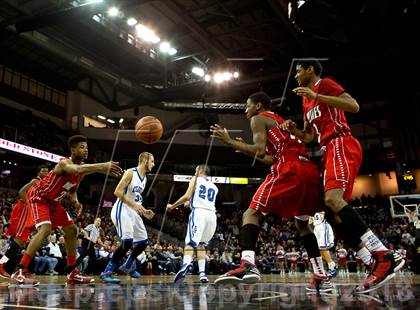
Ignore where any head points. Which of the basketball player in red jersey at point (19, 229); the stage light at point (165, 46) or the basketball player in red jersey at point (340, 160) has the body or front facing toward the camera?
the stage light

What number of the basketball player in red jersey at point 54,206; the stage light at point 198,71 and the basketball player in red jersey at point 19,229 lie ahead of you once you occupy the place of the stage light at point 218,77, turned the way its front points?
2

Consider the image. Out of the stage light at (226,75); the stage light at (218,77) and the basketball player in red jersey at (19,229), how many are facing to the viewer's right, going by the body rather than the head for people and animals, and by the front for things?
1

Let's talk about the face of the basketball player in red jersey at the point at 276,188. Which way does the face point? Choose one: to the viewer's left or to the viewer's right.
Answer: to the viewer's left

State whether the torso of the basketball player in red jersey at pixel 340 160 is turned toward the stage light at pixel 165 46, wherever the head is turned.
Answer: no

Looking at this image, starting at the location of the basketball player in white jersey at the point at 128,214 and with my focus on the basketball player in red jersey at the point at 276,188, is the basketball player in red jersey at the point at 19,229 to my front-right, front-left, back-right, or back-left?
back-right

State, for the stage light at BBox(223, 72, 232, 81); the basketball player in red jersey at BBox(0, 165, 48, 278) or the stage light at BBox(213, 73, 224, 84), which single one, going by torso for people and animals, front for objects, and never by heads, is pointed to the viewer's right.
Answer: the basketball player in red jersey

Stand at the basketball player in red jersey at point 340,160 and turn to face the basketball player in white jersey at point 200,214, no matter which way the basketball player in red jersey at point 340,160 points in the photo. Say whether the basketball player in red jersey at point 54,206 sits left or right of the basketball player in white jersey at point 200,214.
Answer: left

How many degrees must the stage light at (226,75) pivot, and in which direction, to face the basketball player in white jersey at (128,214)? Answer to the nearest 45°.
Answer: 0° — it already faces them

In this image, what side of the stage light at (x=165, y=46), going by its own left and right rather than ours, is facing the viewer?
front

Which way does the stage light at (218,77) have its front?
toward the camera

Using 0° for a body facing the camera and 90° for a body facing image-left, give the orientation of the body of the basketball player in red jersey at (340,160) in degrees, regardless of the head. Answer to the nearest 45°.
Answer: approximately 90°

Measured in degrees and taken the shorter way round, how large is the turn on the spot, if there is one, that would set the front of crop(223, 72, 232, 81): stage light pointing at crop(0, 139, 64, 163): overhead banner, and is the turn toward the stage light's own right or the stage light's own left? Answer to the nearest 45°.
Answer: approximately 90° to the stage light's own right

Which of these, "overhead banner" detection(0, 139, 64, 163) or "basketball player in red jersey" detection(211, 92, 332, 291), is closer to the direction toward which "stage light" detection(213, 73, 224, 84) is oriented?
the basketball player in red jersey
